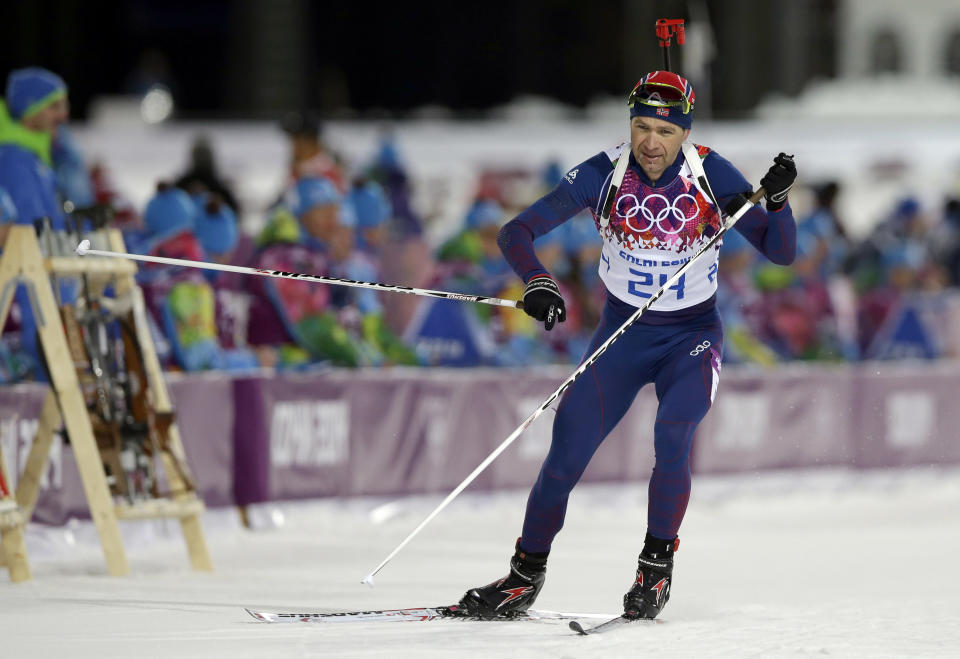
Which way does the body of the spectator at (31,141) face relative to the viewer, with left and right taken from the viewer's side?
facing to the right of the viewer

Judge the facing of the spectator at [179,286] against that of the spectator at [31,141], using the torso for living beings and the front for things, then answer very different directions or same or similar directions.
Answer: same or similar directions

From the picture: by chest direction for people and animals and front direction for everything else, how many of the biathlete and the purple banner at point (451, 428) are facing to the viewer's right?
0

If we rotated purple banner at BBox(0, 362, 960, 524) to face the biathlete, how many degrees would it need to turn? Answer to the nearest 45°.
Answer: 0° — it already faces them

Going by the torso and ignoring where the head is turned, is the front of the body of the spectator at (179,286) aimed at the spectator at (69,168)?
no

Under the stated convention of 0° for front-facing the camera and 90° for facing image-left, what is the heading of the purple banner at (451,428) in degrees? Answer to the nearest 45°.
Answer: approximately 0°

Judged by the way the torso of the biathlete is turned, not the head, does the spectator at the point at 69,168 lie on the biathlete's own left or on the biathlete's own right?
on the biathlete's own right

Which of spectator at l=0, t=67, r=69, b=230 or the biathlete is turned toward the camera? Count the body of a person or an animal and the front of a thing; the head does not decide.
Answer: the biathlete

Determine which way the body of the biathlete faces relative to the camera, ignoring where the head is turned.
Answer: toward the camera

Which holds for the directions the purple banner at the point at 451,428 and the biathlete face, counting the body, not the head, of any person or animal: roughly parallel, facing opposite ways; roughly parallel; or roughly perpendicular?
roughly parallel

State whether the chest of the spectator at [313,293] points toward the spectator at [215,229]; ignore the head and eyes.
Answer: no

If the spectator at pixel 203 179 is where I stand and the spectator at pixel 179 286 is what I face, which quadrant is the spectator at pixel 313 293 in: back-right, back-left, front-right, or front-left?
front-left
